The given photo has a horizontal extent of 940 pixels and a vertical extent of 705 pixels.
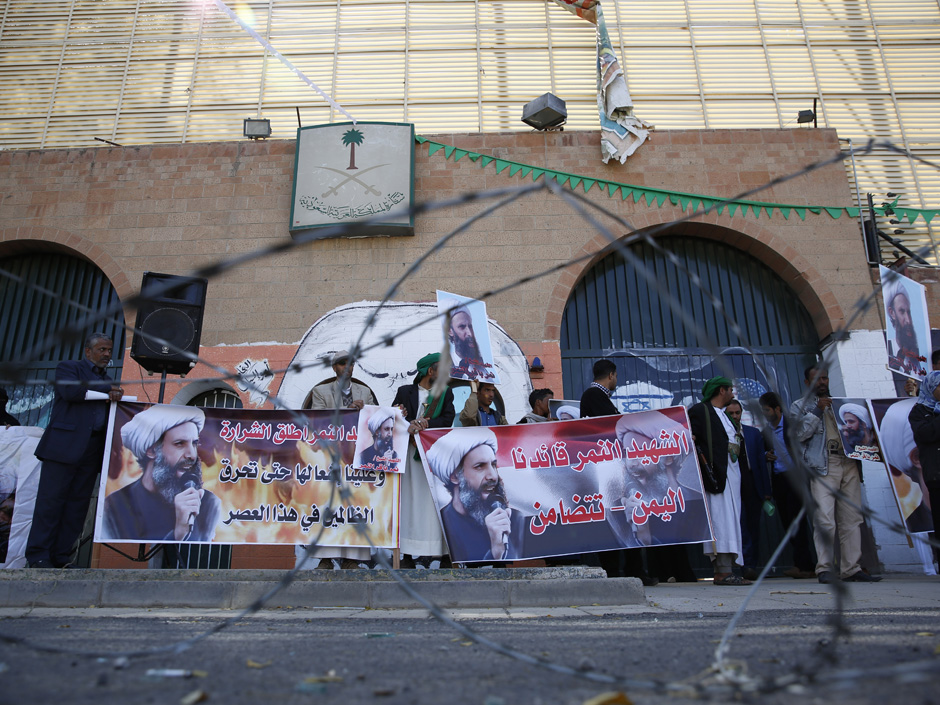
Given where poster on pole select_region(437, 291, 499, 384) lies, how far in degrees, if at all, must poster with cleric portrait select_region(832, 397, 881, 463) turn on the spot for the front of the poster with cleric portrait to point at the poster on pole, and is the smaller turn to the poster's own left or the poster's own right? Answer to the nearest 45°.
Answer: approximately 45° to the poster's own right

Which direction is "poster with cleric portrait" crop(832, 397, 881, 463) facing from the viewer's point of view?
toward the camera

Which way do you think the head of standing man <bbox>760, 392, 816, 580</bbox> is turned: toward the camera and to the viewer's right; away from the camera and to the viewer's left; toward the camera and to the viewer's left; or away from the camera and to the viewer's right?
toward the camera and to the viewer's left

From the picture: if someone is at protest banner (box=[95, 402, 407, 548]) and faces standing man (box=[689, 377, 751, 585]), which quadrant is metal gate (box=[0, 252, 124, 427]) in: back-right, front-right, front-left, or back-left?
back-left

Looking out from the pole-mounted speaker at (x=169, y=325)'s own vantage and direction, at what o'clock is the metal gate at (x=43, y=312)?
The metal gate is roughly at 5 o'clock from the pole-mounted speaker.

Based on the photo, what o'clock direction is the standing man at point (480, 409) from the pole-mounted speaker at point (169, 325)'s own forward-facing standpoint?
The standing man is roughly at 10 o'clock from the pole-mounted speaker.

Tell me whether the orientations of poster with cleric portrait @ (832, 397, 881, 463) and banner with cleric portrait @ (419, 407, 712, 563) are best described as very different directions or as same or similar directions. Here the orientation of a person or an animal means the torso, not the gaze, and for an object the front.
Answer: same or similar directions

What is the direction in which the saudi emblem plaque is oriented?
toward the camera

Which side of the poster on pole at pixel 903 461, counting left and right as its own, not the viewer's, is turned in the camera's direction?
front

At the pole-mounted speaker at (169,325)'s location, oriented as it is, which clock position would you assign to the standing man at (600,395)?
The standing man is roughly at 10 o'clock from the pole-mounted speaker.
